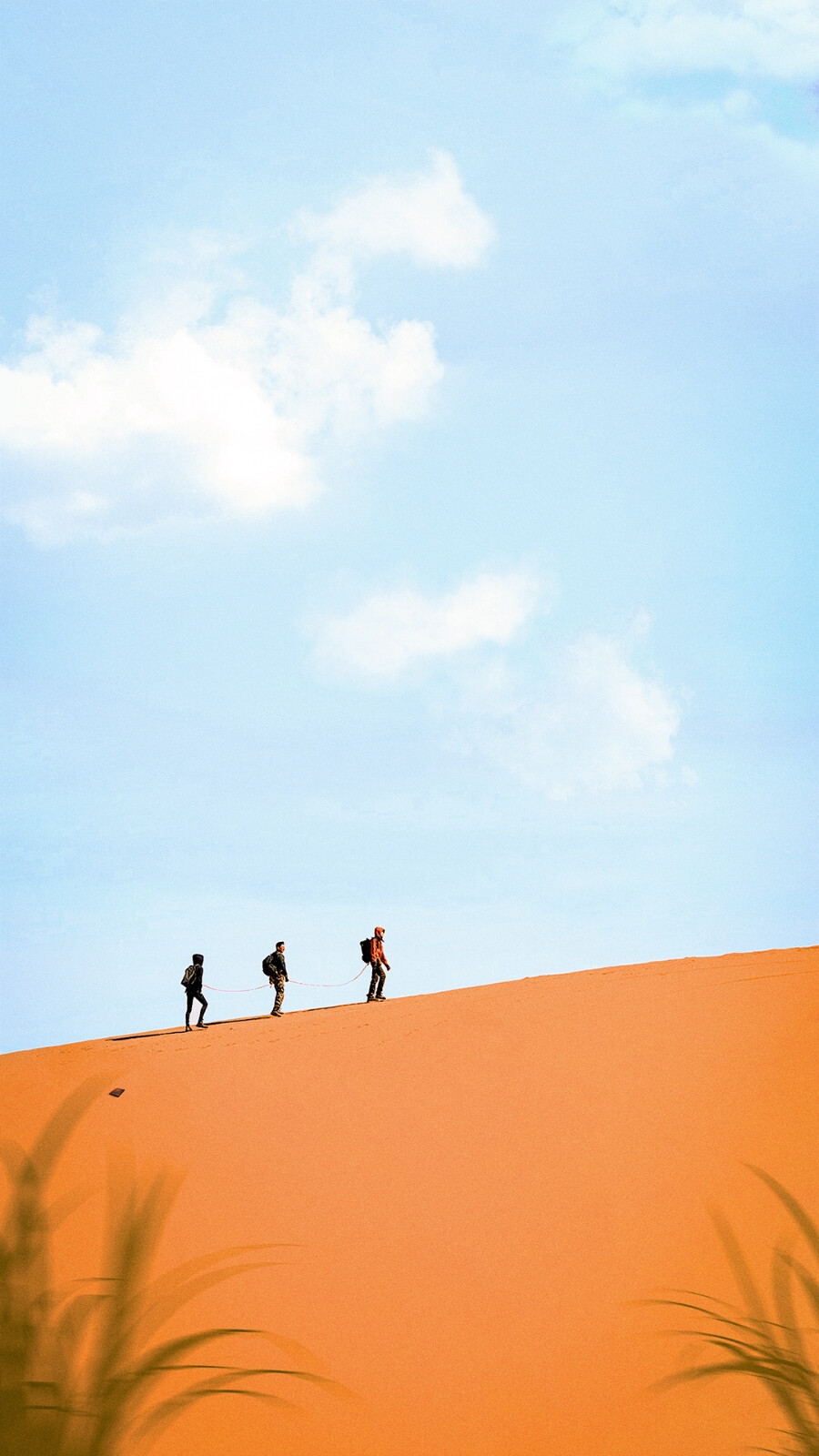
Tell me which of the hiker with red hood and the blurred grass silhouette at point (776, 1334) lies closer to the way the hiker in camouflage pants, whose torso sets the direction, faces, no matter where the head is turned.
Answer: the hiker with red hood

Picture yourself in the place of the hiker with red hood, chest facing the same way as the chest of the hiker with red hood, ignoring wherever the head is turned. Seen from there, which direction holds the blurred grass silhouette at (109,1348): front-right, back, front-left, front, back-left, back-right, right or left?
right

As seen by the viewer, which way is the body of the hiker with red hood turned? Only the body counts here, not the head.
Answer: to the viewer's right

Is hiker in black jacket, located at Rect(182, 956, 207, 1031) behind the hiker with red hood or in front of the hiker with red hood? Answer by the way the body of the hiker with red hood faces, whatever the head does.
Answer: behind

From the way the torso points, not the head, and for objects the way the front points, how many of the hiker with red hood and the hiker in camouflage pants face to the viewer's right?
2

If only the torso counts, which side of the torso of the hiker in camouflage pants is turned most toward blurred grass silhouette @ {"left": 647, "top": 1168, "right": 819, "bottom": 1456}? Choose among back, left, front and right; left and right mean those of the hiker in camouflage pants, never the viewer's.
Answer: right

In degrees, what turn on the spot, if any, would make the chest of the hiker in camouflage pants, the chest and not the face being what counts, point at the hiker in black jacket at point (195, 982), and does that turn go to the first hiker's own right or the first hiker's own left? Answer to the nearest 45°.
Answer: approximately 135° to the first hiker's own right

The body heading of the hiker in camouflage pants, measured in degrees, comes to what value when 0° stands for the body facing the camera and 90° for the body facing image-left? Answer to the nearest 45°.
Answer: approximately 270°

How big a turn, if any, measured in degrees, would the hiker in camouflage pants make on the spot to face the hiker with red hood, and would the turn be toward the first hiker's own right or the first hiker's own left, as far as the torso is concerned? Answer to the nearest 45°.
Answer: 0° — they already face them

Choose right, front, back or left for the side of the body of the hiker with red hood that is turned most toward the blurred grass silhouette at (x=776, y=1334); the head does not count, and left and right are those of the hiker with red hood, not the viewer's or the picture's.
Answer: right

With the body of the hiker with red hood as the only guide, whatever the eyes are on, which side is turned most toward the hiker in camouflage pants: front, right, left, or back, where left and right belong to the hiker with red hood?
back
